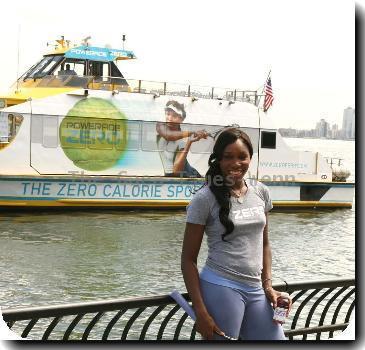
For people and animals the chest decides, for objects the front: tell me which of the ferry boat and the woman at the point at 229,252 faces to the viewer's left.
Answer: the ferry boat

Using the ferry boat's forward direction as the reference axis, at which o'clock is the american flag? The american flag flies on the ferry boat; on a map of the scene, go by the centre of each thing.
The american flag is roughly at 5 o'clock from the ferry boat.

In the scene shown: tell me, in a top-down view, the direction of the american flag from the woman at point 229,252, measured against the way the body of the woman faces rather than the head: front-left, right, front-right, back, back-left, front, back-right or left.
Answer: back-left

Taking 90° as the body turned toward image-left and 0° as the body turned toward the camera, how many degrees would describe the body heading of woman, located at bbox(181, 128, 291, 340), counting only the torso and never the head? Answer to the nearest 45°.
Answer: approximately 315°

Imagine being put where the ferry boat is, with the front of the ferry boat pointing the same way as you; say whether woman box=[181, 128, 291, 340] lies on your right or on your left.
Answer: on your left

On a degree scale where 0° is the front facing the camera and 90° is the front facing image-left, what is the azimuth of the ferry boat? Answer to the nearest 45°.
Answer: approximately 90°

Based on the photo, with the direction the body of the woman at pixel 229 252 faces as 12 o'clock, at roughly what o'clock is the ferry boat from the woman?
The ferry boat is roughly at 7 o'clock from the woman.

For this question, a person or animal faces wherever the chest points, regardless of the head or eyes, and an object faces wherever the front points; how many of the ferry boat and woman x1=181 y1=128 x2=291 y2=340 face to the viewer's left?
1
